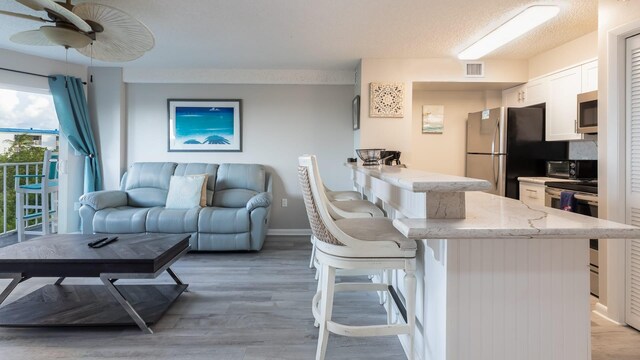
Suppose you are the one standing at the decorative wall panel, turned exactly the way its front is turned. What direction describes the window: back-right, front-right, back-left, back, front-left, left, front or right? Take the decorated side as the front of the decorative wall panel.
right

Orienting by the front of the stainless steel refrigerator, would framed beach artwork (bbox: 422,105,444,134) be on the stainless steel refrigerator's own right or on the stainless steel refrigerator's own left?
on the stainless steel refrigerator's own right

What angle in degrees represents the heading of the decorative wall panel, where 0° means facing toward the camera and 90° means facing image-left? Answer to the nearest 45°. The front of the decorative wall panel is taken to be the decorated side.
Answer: approximately 0°

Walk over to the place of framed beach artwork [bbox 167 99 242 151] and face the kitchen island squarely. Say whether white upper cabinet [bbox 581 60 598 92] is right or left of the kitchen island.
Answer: left

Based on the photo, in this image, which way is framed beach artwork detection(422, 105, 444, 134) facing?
toward the camera

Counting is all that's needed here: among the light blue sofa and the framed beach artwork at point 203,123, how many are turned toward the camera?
2

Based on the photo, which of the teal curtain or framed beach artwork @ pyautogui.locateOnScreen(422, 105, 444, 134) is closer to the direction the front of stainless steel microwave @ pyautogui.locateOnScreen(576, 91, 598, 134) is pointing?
the teal curtain

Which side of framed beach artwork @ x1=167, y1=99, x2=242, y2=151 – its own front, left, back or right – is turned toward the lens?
front

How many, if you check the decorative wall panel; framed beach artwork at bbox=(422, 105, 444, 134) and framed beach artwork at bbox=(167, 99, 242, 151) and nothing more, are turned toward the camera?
3

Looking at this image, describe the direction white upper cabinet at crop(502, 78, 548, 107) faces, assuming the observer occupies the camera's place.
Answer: facing the viewer and to the left of the viewer
